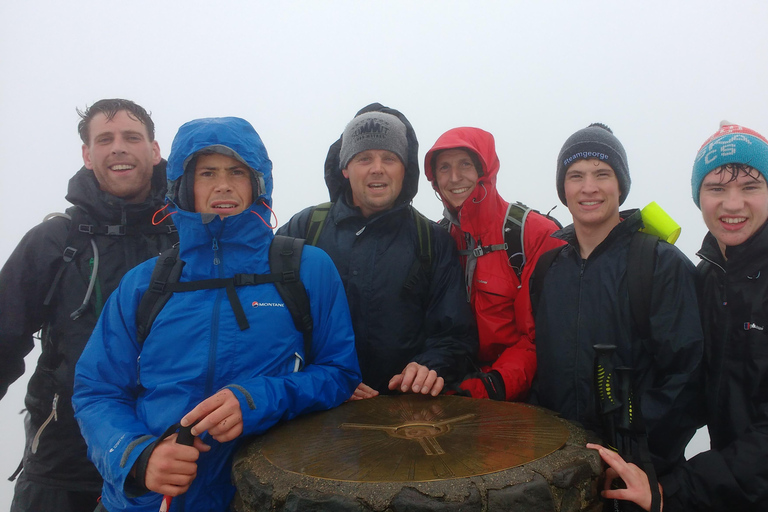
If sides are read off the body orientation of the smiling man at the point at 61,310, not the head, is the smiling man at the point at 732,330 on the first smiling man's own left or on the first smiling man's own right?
on the first smiling man's own left

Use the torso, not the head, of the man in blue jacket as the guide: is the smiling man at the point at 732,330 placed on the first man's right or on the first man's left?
on the first man's left

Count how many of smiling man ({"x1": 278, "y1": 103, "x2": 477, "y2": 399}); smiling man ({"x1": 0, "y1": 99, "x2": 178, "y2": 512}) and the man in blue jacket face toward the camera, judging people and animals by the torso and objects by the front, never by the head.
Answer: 3

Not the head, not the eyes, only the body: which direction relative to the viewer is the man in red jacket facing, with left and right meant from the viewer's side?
facing the viewer and to the left of the viewer

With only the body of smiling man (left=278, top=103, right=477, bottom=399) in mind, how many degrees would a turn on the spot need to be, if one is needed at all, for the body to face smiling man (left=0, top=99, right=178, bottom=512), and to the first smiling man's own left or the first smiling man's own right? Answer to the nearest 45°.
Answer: approximately 90° to the first smiling man's own right

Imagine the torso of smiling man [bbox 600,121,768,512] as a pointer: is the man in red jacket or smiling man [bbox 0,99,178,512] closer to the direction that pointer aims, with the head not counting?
the smiling man

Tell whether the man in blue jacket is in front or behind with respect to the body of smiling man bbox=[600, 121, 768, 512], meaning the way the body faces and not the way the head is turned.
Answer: in front

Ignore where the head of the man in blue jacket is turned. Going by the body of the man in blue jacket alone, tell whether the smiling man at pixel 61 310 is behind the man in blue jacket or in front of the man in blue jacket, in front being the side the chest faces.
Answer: behind

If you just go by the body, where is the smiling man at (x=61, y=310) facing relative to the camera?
toward the camera

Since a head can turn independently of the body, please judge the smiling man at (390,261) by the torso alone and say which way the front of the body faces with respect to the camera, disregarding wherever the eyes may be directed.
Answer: toward the camera

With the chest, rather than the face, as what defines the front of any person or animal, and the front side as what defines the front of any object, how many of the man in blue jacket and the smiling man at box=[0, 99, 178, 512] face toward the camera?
2

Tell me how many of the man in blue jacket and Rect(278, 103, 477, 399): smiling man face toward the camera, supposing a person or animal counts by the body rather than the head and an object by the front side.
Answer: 2
